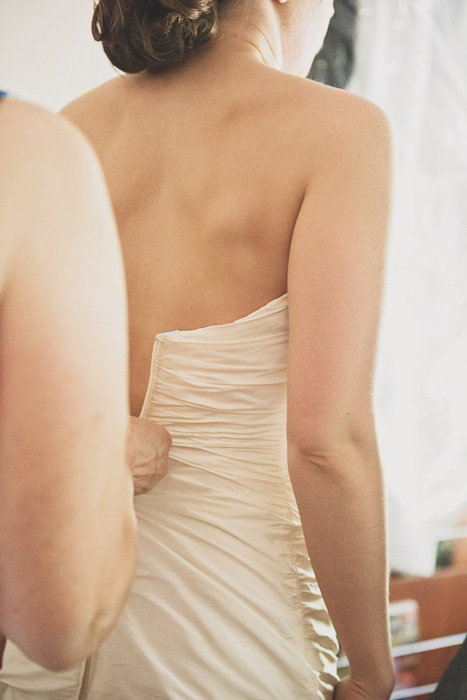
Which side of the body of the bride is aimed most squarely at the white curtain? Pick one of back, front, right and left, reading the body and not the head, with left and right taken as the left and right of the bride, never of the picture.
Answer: front

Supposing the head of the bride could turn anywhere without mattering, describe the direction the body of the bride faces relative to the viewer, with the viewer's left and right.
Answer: facing away from the viewer and to the right of the viewer
